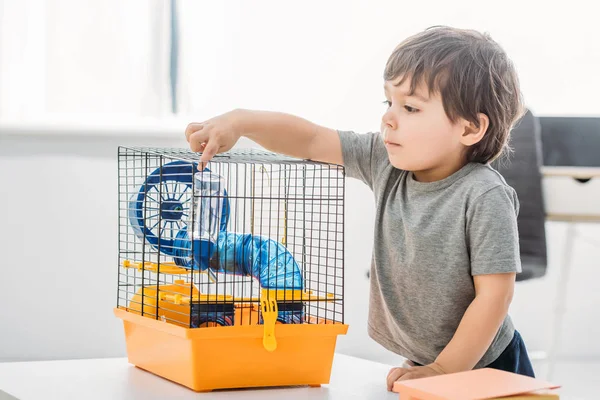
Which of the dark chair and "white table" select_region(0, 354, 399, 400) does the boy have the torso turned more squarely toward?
the white table

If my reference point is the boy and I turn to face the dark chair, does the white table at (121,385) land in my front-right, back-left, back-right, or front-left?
back-left

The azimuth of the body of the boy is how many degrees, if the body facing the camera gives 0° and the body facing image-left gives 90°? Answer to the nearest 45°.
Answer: approximately 45°

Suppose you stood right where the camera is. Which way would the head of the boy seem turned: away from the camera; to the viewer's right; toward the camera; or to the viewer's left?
to the viewer's left

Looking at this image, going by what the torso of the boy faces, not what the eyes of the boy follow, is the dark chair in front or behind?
behind

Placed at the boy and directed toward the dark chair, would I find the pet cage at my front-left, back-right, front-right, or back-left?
back-left
